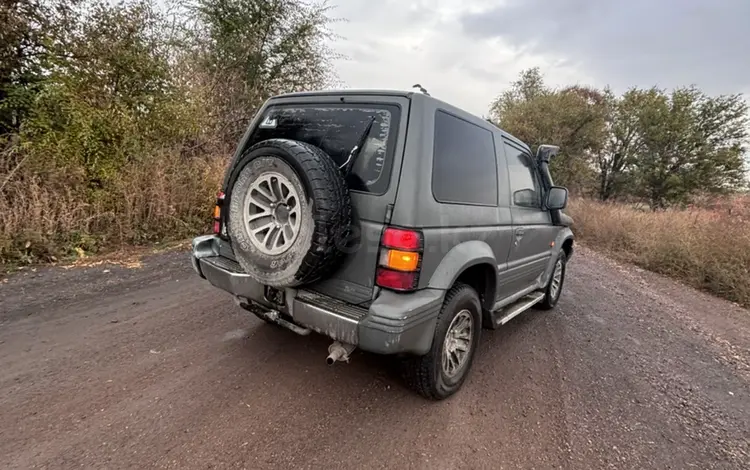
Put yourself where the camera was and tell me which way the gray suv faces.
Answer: facing away from the viewer and to the right of the viewer

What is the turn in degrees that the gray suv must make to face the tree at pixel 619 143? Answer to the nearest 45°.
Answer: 0° — it already faces it

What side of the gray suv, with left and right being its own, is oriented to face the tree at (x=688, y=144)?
front

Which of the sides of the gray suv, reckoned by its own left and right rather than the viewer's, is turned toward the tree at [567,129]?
front
